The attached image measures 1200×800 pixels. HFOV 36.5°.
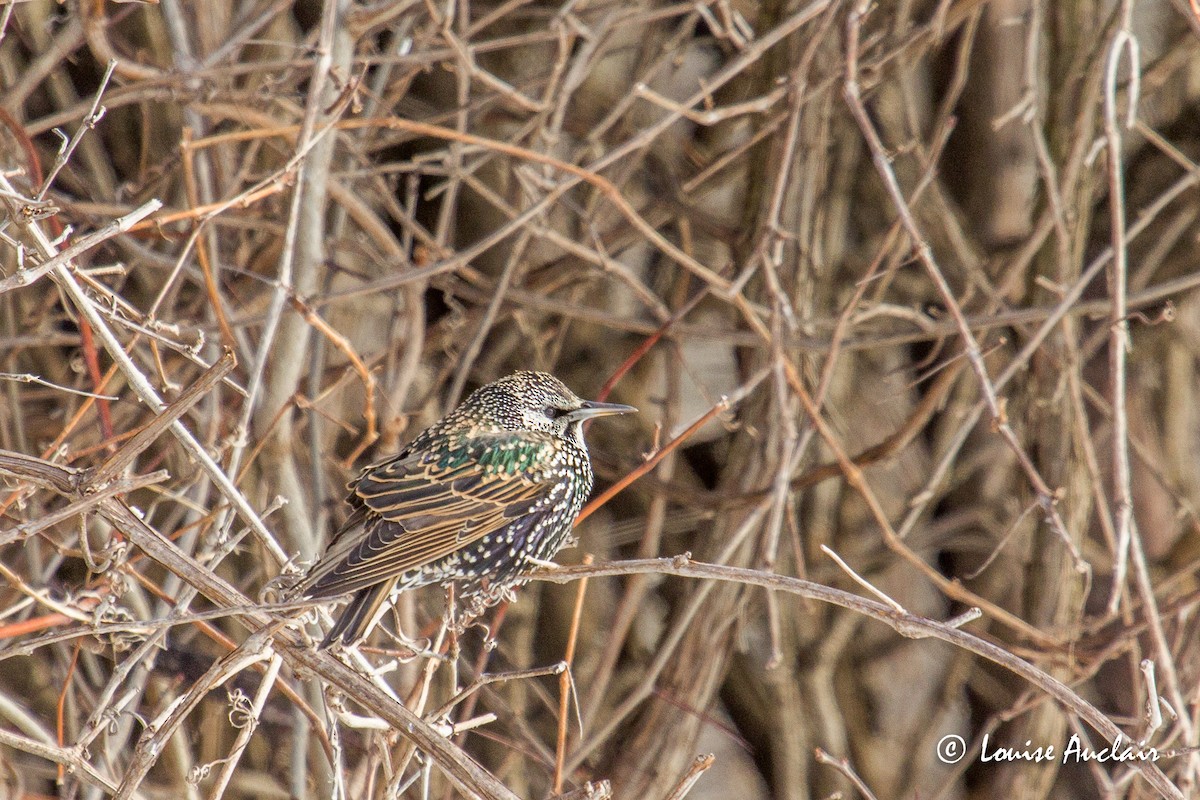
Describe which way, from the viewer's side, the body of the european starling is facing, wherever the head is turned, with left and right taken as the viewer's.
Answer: facing to the right of the viewer
